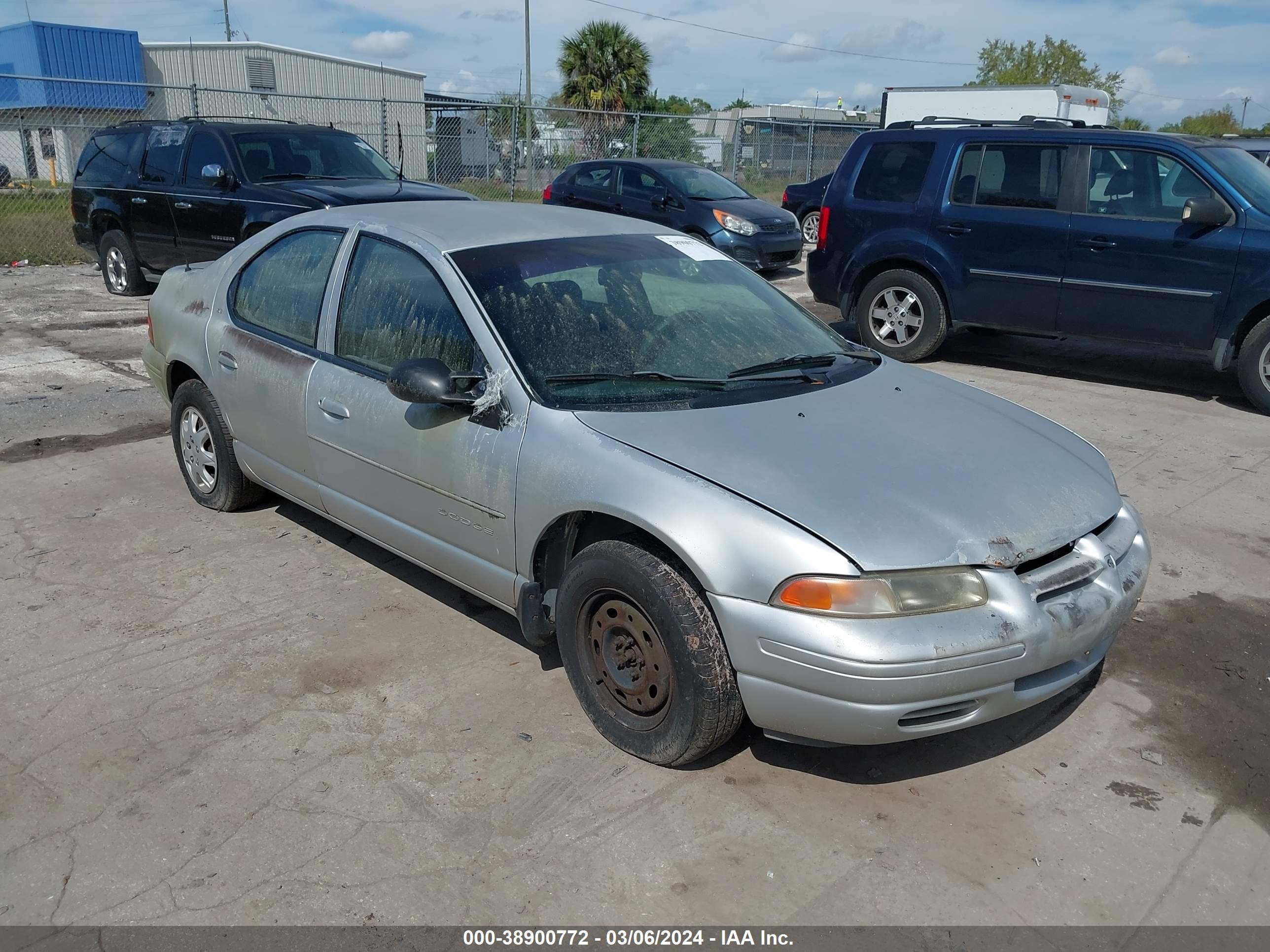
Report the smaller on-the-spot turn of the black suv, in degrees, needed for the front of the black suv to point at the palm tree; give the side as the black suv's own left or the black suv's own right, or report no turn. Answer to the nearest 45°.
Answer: approximately 90° to the black suv's own left

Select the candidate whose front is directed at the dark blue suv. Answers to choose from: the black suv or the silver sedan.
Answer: the black suv

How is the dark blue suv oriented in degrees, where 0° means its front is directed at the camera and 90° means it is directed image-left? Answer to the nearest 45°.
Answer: approximately 270°

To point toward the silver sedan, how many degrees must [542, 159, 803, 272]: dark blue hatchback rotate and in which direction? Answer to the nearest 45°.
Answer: approximately 45° to its right

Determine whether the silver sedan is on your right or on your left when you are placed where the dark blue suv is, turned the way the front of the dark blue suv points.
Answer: on your right

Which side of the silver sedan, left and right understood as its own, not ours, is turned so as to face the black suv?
back

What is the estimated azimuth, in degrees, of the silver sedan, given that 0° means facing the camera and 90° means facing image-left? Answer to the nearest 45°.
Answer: approximately 315°

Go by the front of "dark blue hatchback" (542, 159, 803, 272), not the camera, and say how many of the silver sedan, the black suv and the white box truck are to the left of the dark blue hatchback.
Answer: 1

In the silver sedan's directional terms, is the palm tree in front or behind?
behind

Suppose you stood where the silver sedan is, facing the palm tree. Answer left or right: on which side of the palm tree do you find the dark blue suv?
right

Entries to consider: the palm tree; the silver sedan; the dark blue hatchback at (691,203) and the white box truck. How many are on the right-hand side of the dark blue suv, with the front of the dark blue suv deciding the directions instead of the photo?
1

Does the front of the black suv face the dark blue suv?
yes
